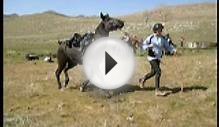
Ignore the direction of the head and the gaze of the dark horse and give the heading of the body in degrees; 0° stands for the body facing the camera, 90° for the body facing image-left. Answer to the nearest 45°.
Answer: approximately 270°

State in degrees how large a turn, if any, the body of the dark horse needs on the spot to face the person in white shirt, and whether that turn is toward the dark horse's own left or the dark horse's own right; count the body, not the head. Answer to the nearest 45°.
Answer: approximately 45° to the dark horse's own right
